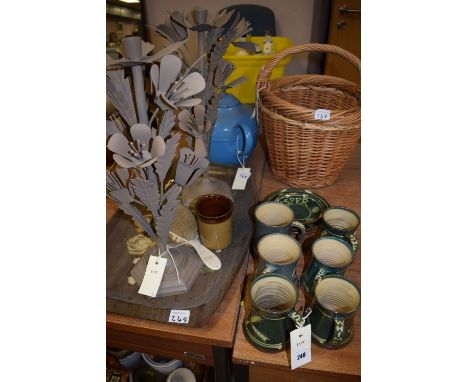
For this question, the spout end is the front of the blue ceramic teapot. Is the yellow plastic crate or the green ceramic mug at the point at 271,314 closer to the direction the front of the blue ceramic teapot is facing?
the yellow plastic crate

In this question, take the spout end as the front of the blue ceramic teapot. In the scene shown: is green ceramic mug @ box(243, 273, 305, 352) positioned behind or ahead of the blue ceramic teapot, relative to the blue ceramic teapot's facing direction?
behind

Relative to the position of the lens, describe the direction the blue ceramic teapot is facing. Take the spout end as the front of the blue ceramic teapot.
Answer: facing away from the viewer and to the left of the viewer

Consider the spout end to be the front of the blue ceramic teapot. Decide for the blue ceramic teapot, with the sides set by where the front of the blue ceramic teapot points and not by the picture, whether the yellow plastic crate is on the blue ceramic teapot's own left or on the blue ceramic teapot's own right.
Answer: on the blue ceramic teapot's own right

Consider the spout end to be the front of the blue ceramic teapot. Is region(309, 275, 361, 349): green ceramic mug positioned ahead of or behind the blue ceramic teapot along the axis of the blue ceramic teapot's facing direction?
behind
